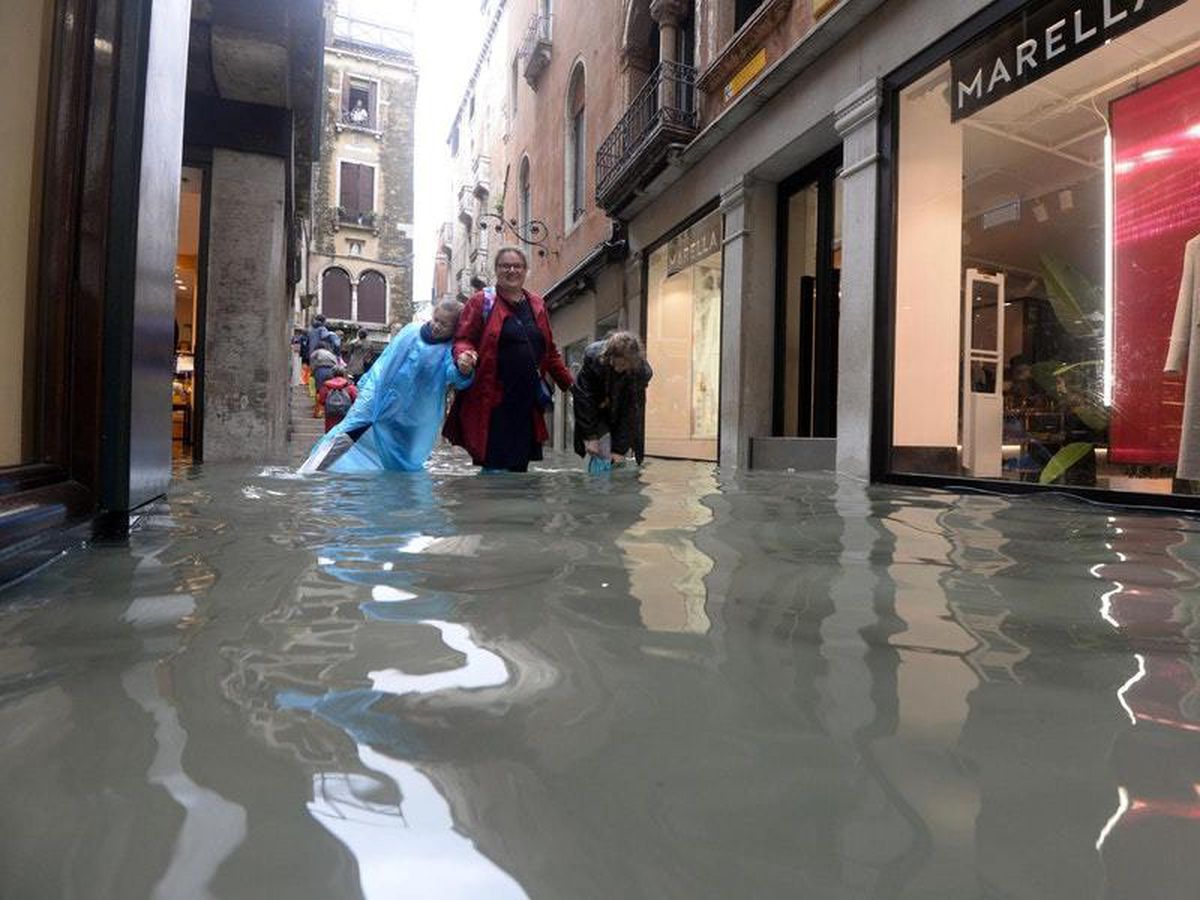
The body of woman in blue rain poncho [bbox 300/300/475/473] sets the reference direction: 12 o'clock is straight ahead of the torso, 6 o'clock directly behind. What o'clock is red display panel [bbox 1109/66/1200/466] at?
The red display panel is roughly at 11 o'clock from the woman in blue rain poncho.

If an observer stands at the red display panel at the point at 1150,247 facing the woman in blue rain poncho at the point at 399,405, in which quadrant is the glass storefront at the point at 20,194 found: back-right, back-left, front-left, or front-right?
front-left

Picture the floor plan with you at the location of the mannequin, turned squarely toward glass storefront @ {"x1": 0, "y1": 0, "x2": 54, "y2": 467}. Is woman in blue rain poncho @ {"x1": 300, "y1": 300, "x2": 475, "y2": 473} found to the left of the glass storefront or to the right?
right

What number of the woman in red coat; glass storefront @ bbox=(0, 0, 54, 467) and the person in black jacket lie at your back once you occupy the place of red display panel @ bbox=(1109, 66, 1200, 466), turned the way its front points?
0

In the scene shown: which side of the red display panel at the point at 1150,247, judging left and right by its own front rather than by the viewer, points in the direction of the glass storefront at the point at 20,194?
front

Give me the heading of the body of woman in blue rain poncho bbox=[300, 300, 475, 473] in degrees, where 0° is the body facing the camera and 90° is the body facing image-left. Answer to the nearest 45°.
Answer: approximately 315°

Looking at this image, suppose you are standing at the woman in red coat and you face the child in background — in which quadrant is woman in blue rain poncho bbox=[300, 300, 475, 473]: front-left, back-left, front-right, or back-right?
front-left

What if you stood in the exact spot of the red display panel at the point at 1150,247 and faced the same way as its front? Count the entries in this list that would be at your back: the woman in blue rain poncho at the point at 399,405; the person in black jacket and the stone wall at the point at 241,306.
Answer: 0

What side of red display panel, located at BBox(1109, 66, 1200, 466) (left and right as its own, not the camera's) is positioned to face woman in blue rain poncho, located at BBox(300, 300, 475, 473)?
front

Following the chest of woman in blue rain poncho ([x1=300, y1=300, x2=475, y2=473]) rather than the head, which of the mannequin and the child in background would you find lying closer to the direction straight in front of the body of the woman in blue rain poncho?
the mannequin

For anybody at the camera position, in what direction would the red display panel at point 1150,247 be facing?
facing the viewer and to the left of the viewer

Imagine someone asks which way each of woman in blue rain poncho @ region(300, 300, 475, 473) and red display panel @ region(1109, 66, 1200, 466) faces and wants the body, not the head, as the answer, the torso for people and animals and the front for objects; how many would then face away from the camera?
0

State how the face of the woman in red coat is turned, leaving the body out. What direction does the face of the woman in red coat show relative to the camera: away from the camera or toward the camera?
toward the camera
